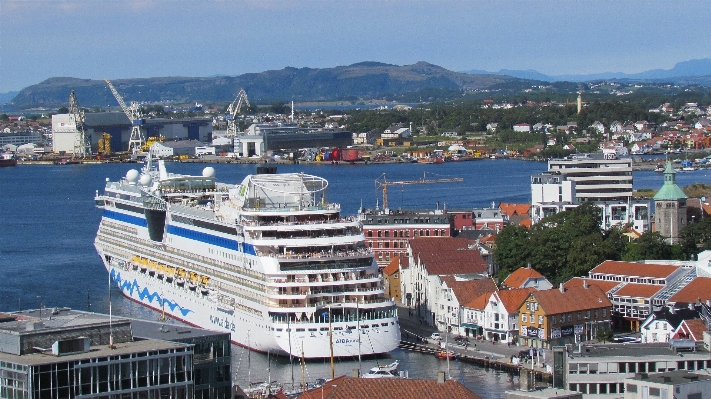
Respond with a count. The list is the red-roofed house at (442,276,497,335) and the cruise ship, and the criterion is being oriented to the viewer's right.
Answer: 0

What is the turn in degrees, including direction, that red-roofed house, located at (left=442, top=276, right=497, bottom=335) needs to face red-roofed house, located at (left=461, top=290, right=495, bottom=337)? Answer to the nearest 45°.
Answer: approximately 90° to its left

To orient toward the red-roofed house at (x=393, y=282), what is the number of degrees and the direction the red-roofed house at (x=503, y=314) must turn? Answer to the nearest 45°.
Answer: approximately 90° to its right

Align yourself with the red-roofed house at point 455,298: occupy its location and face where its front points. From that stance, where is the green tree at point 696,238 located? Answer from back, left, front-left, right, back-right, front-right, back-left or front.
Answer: back

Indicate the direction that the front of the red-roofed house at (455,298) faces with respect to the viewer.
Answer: facing the viewer and to the left of the viewer

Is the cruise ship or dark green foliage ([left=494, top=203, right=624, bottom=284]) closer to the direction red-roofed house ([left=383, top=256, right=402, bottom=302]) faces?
the cruise ship

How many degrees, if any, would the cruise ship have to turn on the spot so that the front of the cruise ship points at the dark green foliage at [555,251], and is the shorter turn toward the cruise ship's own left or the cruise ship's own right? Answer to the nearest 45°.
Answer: approximately 90° to the cruise ship's own right

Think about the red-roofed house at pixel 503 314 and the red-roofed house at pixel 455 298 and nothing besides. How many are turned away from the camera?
0

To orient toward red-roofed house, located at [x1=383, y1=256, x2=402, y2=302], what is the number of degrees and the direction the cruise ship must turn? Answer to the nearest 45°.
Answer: approximately 90° to its right

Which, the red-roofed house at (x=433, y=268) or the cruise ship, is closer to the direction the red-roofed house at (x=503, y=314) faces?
the cruise ship

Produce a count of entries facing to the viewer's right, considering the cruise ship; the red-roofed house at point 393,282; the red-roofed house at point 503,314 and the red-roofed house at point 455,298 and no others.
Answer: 0

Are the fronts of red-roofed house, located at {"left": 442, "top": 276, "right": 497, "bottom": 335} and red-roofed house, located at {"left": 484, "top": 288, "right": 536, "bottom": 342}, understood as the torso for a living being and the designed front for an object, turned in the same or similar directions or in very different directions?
same or similar directions

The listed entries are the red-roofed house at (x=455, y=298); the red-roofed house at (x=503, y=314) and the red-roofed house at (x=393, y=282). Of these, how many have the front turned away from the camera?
0

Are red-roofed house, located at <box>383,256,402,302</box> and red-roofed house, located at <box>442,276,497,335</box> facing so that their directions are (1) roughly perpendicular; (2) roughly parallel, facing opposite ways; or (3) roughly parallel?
roughly parallel
